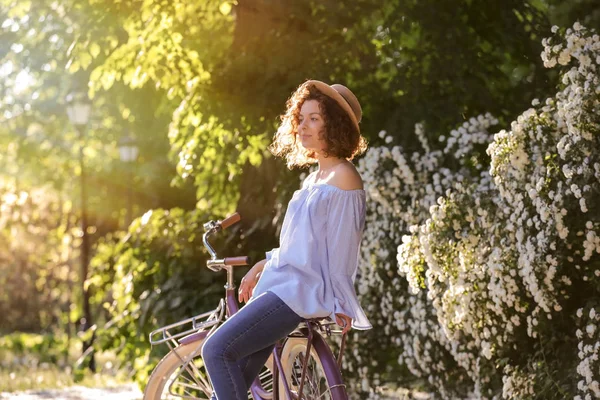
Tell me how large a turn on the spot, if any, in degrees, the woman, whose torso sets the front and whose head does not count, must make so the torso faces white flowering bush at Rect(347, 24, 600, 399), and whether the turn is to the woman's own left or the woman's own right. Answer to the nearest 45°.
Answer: approximately 180°

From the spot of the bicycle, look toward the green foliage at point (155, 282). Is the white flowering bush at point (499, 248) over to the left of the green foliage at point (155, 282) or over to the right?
right

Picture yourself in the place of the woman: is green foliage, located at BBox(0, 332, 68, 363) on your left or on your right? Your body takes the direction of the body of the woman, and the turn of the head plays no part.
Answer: on your right

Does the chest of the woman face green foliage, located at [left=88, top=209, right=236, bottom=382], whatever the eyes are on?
no
